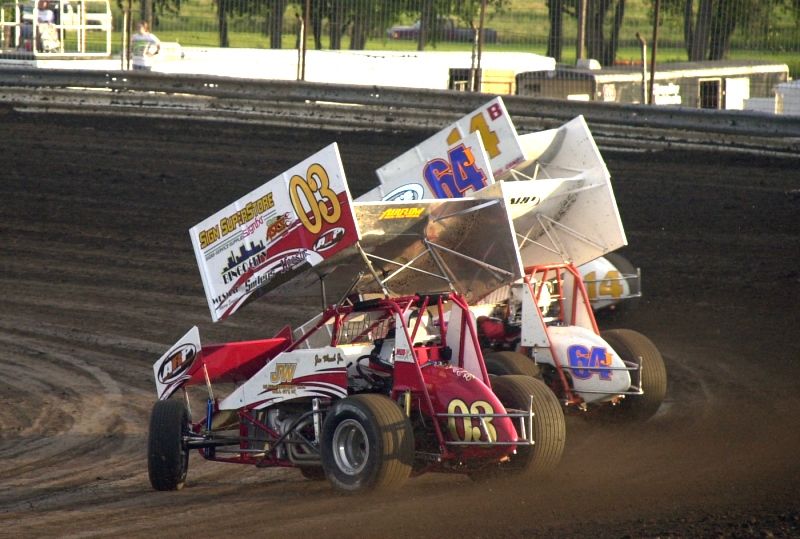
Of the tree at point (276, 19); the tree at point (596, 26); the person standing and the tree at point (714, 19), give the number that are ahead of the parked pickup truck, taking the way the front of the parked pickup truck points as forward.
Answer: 2

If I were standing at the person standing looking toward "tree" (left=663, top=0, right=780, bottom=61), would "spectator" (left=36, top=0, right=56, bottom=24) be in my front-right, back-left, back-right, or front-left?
back-left

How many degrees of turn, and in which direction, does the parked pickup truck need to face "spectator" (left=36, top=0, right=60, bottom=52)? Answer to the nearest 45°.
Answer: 0° — it already faces them

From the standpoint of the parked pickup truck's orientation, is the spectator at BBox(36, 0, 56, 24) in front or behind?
in front

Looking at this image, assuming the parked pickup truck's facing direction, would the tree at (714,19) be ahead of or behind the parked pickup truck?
behind

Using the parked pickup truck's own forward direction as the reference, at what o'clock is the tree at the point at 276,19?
The tree is roughly at 12 o'clock from the parked pickup truck.

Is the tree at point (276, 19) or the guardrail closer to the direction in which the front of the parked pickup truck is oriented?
the tree

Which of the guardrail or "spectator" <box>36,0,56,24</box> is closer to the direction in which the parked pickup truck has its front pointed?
the spectator

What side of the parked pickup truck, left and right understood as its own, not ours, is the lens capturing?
left
